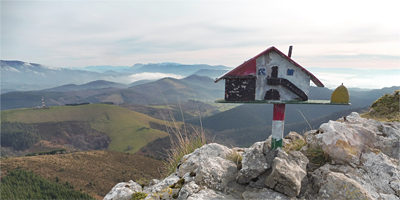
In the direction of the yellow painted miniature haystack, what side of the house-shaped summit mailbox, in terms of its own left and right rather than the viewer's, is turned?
left

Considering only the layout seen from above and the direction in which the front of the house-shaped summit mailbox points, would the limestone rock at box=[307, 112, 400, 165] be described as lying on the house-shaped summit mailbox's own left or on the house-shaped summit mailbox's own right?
on the house-shaped summit mailbox's own left

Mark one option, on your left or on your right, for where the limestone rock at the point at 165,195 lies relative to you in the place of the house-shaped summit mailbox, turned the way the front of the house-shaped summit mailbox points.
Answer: on your right

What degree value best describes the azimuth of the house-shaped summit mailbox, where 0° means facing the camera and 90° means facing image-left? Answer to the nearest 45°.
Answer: approximately 0°
